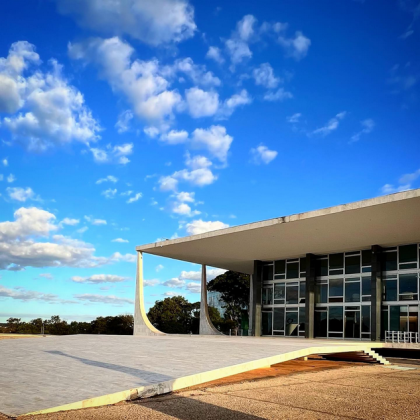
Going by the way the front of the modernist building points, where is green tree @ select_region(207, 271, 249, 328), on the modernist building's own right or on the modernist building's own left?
on the modernist building's own right

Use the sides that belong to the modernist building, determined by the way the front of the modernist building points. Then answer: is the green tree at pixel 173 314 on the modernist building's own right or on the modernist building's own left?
on the modernist building's own right

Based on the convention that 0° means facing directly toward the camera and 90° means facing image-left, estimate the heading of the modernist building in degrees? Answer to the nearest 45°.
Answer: approximately 45°

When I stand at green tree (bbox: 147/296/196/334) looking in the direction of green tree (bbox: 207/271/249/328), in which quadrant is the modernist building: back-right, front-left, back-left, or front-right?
front-right

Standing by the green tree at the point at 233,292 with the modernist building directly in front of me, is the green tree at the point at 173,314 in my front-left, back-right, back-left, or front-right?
back-right

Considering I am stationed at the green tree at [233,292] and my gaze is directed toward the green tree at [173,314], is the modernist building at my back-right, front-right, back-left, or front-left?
back-left
